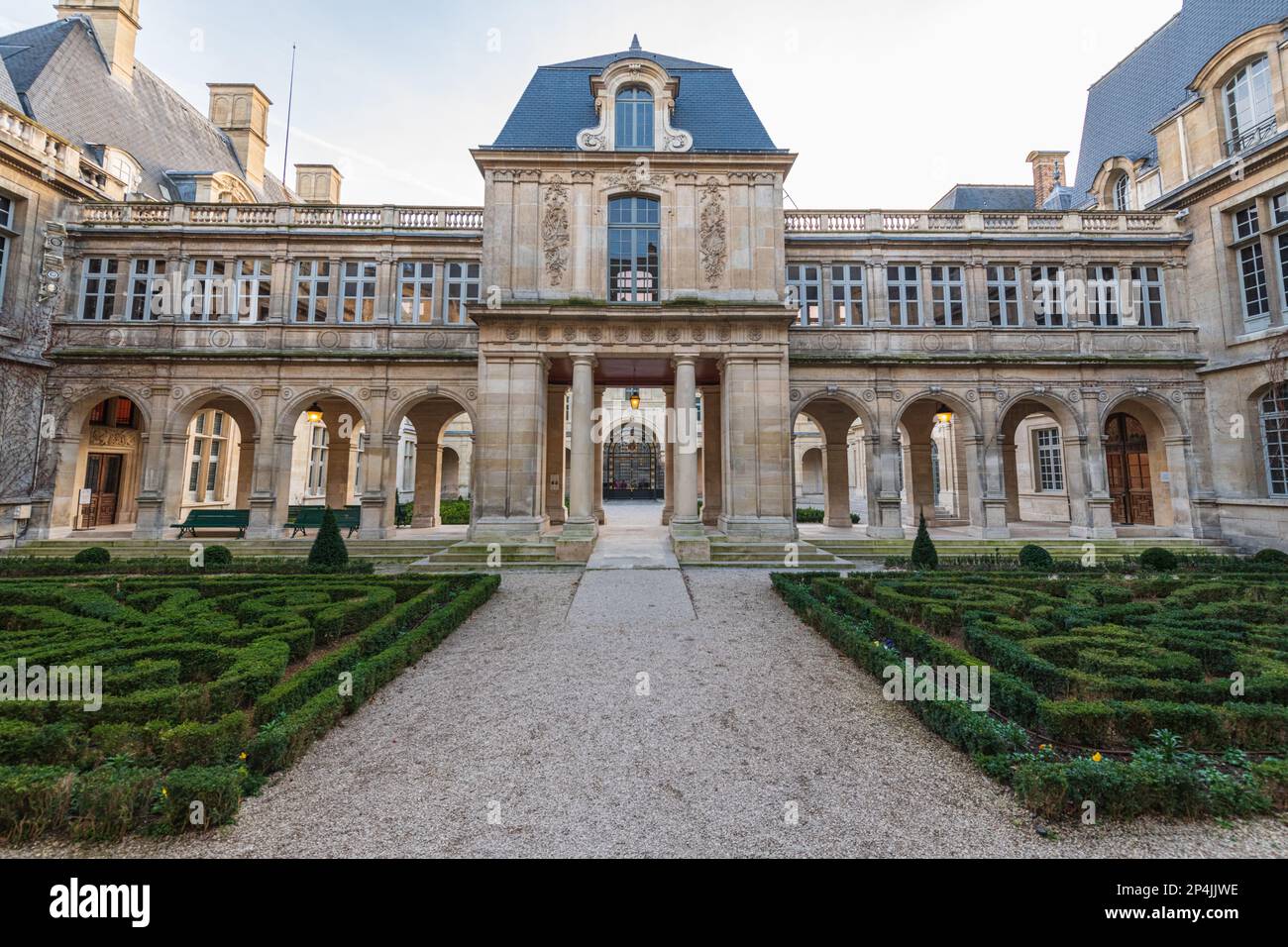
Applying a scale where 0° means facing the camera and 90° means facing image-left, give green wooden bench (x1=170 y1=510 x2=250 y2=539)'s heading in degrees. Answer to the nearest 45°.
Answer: approximately 45°

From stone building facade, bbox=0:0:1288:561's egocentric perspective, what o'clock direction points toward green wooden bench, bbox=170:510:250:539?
The green wooden bench is roughly at 3 o'clock from the stone building facade.

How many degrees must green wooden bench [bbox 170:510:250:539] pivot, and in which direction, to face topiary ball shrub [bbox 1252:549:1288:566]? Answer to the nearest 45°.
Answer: approximately 90° to its left

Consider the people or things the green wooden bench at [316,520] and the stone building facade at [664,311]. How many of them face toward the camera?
2

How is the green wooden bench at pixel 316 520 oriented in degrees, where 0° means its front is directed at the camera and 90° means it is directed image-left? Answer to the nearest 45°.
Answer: approximately 0°

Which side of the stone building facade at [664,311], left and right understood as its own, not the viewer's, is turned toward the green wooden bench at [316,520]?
right

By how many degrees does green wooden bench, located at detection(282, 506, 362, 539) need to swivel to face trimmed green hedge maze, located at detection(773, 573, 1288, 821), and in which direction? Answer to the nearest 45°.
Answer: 0° — it already faces it

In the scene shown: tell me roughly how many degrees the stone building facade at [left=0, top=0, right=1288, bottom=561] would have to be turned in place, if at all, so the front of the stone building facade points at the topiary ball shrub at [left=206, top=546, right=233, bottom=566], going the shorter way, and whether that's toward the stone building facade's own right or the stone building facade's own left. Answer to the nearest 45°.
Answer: approximately 90° to the stone building facade's own right

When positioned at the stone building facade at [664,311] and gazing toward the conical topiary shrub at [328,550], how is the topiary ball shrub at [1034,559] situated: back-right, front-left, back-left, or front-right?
back-left

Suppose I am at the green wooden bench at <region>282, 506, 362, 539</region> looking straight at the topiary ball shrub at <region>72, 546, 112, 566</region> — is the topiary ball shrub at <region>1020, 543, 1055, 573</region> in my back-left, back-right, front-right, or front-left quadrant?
back-left
